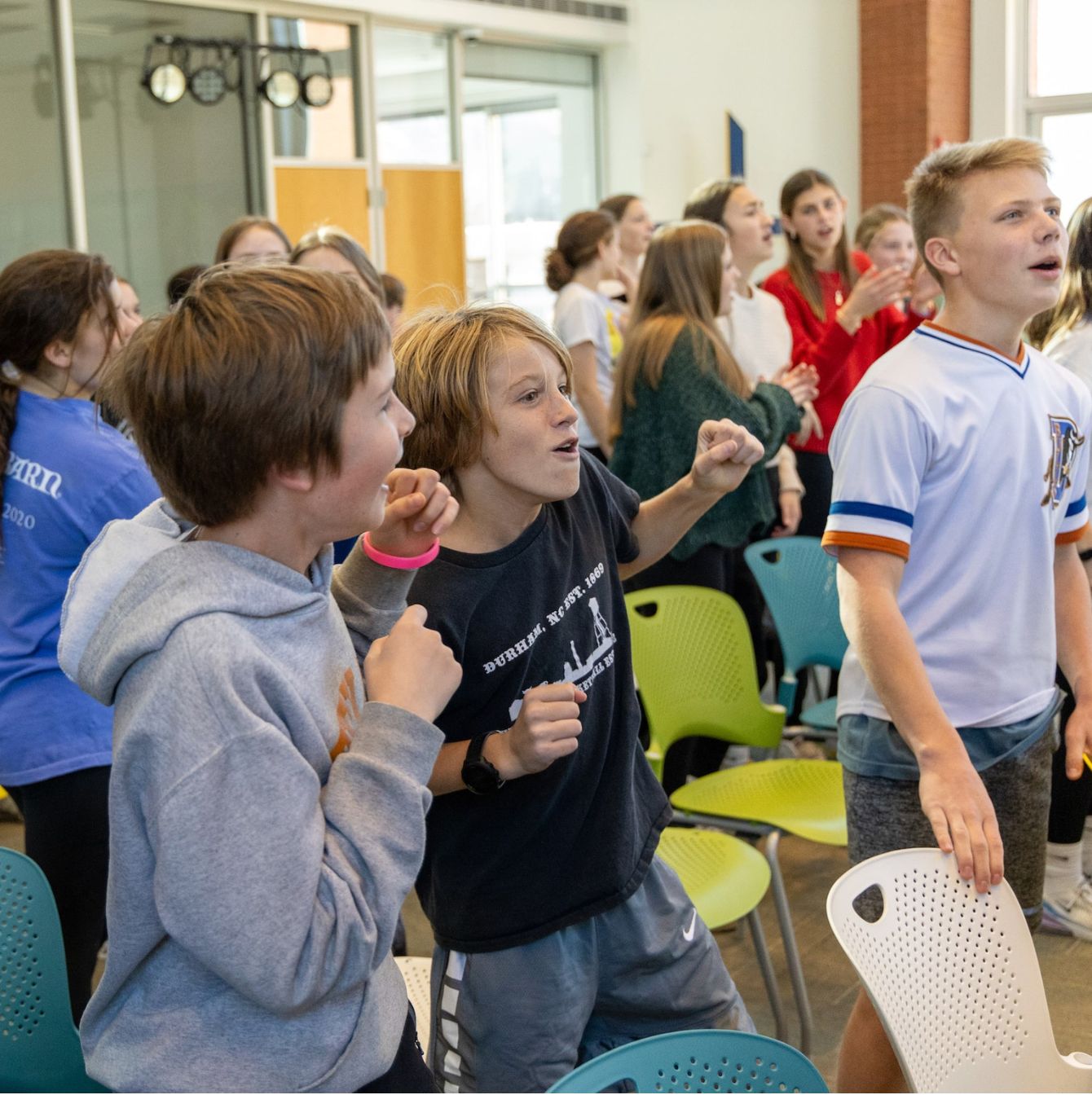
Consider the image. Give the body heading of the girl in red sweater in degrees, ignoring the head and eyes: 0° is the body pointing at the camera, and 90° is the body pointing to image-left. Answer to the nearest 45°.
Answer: approximately 315°

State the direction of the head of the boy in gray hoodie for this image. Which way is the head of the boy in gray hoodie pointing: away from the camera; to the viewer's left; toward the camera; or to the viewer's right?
to the viewer's right

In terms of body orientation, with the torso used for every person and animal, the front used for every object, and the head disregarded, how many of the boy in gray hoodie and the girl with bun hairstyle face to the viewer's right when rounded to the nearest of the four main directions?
2

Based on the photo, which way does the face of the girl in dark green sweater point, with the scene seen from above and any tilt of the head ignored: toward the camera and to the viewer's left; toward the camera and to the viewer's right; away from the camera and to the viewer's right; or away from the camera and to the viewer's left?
away from the camera and to the viewer's right

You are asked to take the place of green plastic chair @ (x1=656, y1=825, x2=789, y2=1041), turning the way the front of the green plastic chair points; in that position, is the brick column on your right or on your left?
on your left

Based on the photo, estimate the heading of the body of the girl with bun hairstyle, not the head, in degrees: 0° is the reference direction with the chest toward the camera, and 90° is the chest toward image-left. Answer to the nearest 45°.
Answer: approximately 270°

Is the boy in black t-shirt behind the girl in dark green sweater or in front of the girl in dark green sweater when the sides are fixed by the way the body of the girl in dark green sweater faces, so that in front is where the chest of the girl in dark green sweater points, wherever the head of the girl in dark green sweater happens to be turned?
behind
